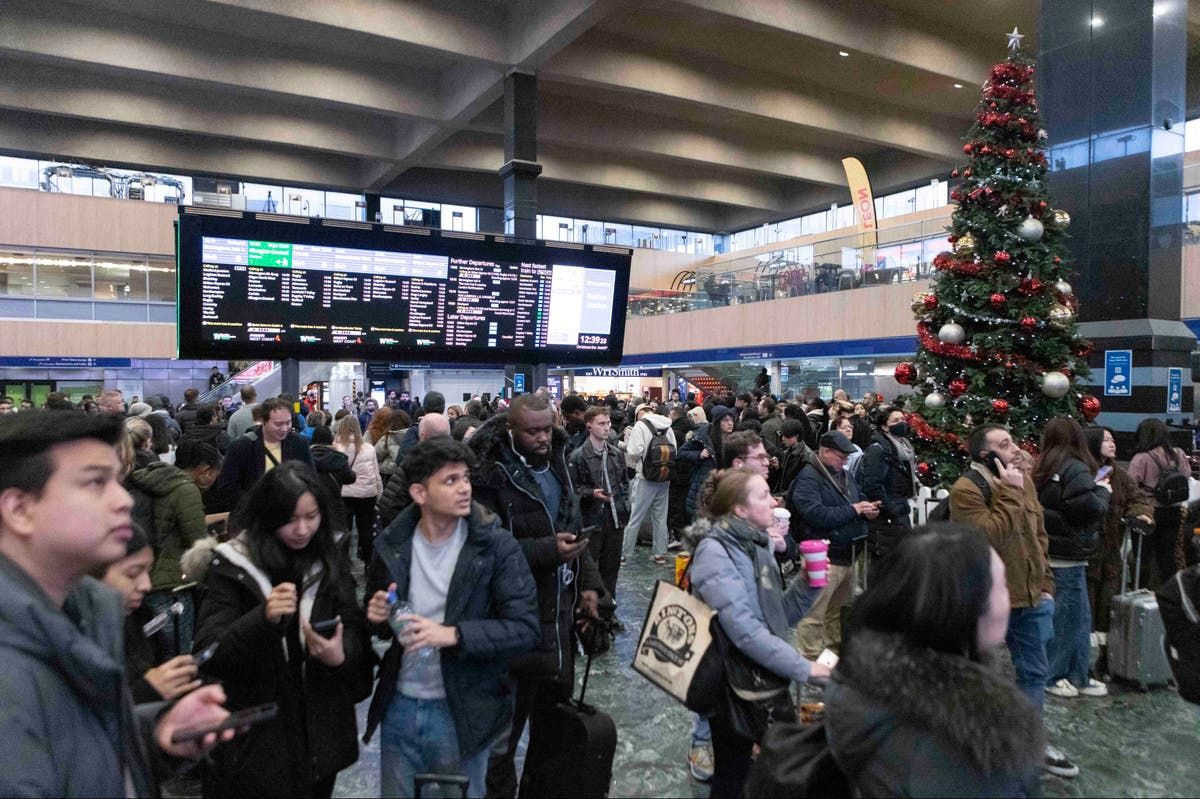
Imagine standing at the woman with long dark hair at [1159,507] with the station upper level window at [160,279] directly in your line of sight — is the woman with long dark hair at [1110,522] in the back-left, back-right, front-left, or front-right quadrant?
front-left

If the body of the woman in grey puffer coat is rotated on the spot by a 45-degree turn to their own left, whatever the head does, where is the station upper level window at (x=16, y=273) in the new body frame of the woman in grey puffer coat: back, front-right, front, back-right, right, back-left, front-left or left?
left

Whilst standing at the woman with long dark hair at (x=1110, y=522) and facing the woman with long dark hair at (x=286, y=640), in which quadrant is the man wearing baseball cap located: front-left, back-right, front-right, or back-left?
front-right

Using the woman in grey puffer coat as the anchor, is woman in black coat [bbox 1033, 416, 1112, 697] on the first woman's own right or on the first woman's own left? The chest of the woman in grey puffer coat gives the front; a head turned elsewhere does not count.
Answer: on the first woman's own left

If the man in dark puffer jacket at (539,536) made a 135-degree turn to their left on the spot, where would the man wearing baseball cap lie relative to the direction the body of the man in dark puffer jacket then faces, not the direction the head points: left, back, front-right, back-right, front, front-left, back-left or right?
front-right

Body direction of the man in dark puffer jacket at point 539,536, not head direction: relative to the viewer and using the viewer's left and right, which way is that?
facing the viewer and to the right of the viewer

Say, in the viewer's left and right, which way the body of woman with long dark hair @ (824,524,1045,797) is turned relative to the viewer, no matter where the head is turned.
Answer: facing away from the viewer and to the right of the viewer

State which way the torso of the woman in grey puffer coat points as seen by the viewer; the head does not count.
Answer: to the viewer's right

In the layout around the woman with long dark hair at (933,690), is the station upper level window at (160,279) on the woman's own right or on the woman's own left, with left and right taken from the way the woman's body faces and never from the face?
on the woman's own left
